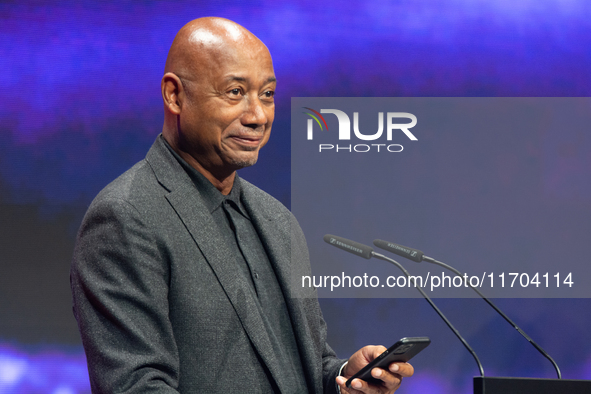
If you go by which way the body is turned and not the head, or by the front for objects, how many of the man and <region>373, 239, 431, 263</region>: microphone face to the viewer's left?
1

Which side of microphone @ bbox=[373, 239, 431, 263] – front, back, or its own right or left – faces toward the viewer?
left

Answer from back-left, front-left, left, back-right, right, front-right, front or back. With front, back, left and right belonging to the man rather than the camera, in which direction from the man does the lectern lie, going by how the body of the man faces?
front-left

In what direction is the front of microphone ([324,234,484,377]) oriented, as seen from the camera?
facing to the left of the viewer

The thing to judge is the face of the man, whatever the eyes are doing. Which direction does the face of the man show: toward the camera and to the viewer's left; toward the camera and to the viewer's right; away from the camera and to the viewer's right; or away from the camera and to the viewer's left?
toward the camera and to the viewer's right

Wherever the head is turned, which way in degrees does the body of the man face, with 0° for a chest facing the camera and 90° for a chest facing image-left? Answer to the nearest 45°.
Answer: approximately 315°

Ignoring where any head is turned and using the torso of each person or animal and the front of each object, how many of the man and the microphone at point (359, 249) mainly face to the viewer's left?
1
